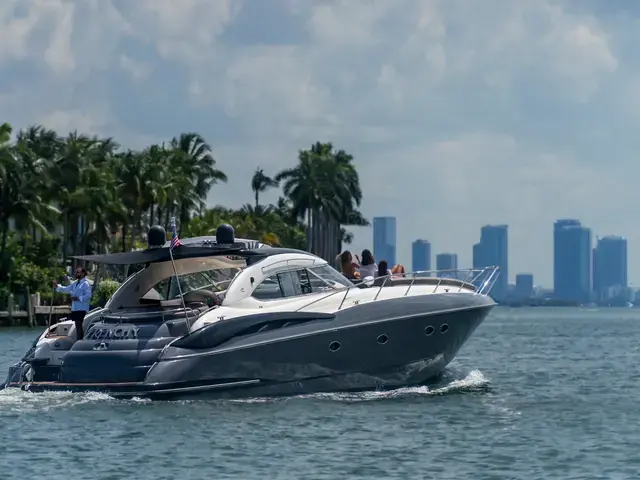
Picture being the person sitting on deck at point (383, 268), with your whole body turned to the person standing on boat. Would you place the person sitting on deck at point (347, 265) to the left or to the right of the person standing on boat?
right

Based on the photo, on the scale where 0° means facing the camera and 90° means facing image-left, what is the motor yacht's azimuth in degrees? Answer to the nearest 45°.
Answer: approximately 225°
